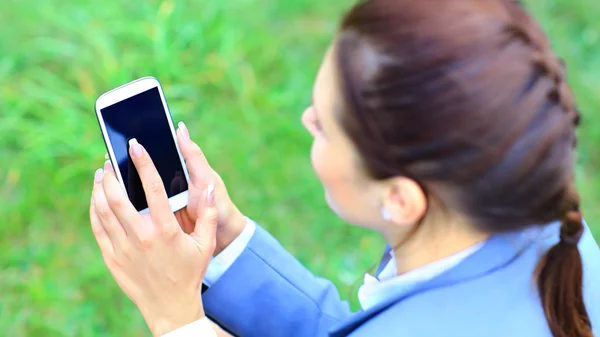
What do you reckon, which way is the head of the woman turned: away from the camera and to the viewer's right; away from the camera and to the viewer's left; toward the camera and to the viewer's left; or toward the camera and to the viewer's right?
away from the camera and to the viewer's left

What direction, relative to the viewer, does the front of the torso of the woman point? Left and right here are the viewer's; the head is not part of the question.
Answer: facing away from the viewer and to the left of the viewer
